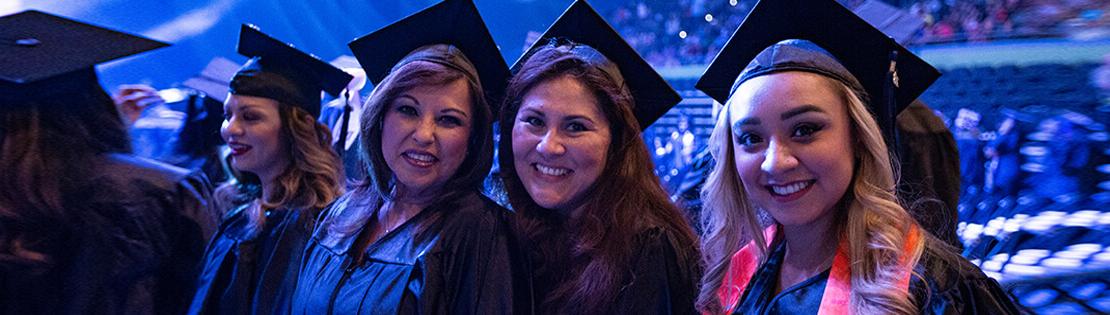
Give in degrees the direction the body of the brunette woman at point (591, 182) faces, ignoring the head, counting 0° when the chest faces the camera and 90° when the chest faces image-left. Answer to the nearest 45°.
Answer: approximately 45°

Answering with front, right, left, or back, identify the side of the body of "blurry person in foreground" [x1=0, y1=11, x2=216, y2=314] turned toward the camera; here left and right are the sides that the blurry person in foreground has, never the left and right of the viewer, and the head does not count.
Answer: back

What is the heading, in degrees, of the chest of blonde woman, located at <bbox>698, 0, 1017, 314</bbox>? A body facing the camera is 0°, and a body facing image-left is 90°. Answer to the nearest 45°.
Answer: approximately 45°

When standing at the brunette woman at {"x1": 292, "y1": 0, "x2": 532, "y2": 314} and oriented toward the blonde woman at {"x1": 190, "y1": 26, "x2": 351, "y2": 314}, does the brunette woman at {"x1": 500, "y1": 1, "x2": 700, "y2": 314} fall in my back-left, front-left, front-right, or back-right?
back-right

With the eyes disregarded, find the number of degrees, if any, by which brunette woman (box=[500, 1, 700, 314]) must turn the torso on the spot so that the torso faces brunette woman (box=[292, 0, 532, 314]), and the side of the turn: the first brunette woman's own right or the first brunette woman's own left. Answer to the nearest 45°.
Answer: approximately 45° to the first brunette woman's own right

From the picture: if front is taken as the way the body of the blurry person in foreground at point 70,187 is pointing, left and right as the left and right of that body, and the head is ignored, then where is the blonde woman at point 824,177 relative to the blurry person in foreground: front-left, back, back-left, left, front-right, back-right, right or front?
back-right

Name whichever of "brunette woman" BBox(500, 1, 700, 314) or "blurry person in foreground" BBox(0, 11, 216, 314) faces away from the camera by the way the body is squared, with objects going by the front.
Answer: the blurry person in foreground

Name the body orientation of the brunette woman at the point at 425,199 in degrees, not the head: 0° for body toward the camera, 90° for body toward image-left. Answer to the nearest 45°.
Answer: approximately 45°

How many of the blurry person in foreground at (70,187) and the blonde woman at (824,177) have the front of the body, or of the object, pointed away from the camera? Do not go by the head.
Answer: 1
